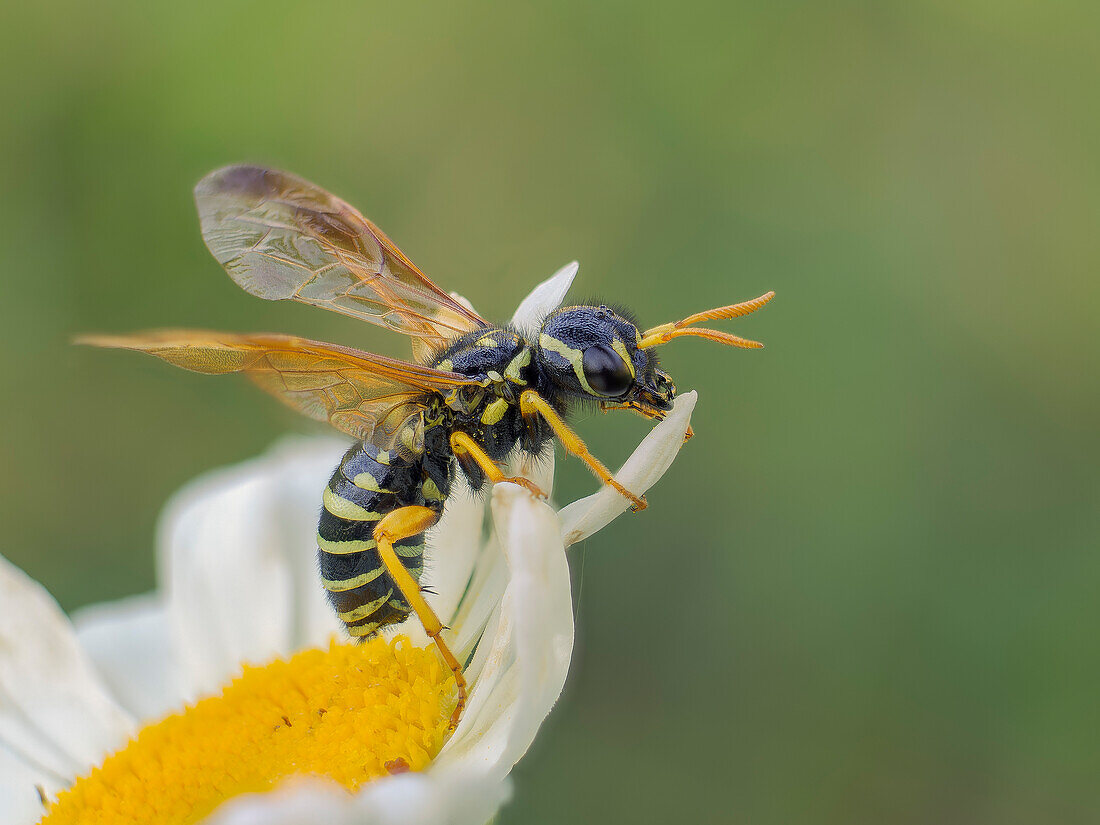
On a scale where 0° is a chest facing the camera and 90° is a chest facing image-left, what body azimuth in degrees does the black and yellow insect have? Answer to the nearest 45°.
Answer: approximately 270°
